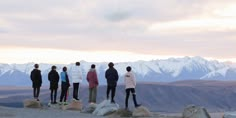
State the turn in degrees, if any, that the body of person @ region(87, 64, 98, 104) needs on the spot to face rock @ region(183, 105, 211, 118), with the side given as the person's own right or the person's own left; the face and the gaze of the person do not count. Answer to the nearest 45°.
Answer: approximately 135° to the person's own right

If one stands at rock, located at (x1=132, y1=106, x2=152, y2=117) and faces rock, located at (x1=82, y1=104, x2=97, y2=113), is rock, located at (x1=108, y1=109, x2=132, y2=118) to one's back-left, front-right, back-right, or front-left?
front-left

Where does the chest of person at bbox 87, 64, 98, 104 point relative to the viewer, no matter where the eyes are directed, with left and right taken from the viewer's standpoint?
facing away from the viewer

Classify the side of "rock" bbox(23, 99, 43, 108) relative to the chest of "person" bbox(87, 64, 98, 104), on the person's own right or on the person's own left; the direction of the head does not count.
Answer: on the person's own left

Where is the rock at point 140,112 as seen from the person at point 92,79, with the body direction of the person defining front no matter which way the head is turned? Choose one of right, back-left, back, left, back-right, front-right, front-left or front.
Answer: back-right

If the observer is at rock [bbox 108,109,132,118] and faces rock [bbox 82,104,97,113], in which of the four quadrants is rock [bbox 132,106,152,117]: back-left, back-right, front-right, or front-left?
back-right
